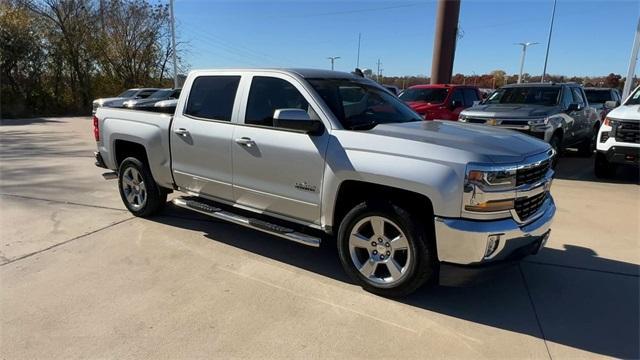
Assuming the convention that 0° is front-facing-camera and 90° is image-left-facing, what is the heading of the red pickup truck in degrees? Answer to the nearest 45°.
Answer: approximately 45°

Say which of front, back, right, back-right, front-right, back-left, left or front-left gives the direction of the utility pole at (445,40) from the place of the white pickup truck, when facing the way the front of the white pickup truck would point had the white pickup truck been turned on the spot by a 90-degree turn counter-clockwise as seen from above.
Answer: back

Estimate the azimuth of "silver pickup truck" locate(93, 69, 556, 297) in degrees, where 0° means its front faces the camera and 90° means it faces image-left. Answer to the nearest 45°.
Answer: approximately 315°

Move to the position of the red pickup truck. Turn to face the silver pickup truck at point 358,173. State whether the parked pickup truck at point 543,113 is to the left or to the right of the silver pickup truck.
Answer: left

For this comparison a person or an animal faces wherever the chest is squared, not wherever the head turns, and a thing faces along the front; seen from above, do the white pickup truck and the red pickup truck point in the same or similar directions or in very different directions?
same or similar directions

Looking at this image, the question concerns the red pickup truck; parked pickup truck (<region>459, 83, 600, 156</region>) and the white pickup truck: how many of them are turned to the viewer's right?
0

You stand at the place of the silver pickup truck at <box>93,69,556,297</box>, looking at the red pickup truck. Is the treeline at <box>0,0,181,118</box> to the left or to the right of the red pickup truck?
left

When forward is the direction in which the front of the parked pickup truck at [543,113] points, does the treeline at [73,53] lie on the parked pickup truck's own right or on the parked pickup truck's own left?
on the parked pickup truck's own right

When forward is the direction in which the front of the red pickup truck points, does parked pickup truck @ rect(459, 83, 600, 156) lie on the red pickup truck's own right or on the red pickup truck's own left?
on the red pickup truck's own left

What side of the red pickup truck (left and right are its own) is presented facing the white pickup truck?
left

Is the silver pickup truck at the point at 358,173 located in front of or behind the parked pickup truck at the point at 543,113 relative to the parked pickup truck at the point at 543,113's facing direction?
in front

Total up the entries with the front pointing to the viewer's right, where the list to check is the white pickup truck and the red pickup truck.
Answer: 0

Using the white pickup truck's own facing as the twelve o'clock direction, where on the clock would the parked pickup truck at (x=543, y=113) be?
The parked pickup truck is roughly at 3 o'clock from the white pickup truck.

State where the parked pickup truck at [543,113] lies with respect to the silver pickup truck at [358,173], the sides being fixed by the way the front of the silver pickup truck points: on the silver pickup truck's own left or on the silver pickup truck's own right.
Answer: on the silver pickup truck's own left

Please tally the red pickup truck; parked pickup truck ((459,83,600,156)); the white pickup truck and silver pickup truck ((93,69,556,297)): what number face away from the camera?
0

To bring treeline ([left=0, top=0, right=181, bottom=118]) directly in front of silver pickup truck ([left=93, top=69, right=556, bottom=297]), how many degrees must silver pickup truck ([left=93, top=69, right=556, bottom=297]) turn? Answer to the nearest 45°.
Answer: approximately 180°

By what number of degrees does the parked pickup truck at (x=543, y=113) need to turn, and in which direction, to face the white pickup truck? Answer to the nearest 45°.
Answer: approximately 90° to its left

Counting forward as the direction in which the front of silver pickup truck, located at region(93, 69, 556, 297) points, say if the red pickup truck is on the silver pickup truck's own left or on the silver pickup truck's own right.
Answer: on the silver pickup truck's own left

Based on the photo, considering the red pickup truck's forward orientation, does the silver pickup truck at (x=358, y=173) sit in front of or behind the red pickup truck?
in front
